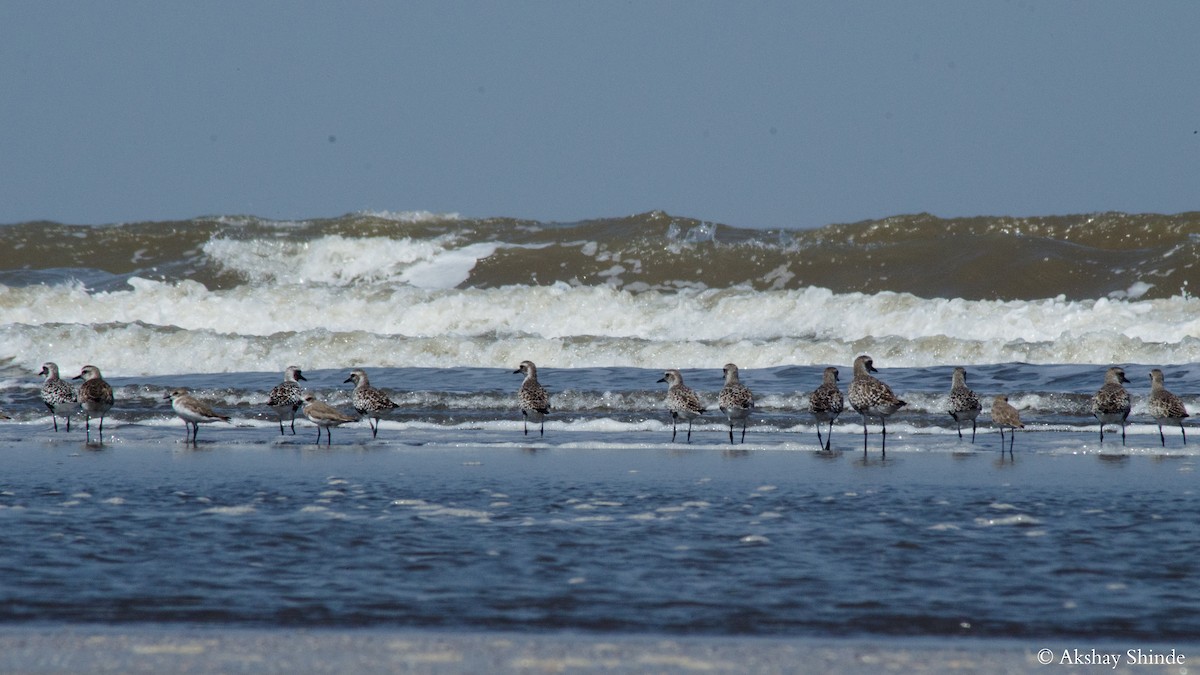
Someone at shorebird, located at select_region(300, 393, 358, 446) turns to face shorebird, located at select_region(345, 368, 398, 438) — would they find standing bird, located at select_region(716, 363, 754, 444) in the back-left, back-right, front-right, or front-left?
front-right

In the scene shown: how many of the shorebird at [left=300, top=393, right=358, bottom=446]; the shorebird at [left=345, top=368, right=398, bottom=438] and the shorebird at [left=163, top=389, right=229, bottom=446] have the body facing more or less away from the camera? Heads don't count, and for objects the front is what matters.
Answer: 0

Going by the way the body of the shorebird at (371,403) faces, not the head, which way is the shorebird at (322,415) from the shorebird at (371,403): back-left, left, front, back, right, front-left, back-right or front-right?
front-left

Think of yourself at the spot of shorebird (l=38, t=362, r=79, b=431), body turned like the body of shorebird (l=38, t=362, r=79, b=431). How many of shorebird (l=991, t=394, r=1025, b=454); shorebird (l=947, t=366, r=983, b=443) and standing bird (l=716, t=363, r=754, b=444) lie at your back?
3

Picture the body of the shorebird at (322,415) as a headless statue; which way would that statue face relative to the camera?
to the viewer's left

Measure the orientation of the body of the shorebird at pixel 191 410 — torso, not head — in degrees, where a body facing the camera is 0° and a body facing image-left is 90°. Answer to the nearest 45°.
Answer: approximately 90°

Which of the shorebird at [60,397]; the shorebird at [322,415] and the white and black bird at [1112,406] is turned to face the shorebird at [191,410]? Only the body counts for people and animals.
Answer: the shorebird at [322,415]

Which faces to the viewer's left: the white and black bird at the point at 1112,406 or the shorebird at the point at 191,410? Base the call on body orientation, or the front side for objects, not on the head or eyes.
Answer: the shorebird

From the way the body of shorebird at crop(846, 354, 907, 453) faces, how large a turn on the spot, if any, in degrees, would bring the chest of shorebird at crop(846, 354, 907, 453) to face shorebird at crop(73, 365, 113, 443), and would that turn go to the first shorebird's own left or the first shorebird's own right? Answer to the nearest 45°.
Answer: approximately 45° to the first shorebird's own left

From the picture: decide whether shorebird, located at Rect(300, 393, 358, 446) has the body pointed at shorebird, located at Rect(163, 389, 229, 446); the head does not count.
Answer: yes

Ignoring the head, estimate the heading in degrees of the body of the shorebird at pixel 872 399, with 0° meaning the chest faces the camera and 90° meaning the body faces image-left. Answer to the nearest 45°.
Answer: approximately 135°

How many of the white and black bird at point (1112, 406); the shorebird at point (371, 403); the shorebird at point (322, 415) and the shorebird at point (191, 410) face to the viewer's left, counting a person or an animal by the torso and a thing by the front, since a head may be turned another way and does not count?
3

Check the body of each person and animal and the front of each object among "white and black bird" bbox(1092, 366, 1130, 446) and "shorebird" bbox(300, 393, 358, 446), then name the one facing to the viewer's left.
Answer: the shorebird
